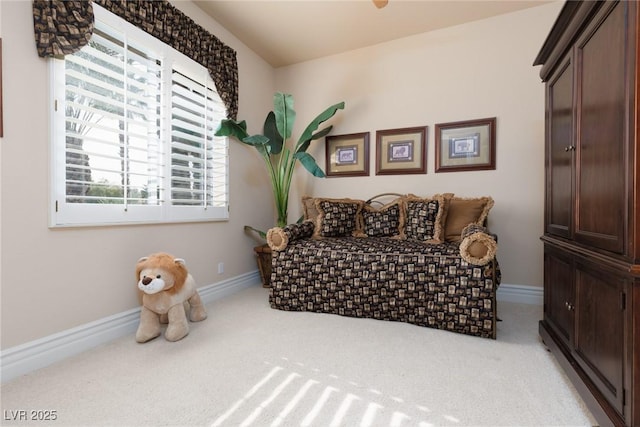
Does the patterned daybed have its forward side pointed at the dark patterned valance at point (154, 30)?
no

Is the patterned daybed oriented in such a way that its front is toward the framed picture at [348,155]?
no

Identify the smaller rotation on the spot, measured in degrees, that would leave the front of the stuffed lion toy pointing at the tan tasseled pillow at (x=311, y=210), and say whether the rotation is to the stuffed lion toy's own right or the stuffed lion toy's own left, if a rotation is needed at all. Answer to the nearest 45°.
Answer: approximately 135° to the stuffed lion toy's own left

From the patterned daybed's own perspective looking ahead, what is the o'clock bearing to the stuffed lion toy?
The stuffed lion toy is roughly at 2 o'clock from the patterned daybed.

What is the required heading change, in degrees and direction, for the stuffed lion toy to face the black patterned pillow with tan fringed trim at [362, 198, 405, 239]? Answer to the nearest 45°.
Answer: approximately 135° to its left

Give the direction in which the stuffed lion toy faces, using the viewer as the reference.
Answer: facing the viewer and to the left of the viewer

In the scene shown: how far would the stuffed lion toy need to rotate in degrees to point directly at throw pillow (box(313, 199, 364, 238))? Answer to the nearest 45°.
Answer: approximately 135° to its left

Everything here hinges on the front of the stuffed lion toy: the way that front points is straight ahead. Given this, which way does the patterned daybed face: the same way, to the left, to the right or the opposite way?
the same way

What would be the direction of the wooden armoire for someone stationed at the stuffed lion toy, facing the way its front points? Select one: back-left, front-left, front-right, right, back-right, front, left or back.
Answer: left

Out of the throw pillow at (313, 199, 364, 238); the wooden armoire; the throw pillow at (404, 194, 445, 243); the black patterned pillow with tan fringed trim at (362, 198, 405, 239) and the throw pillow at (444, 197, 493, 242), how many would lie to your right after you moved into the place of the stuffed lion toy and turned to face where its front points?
0

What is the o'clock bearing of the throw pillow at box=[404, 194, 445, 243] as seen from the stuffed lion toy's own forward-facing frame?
The throw pillow is roughly at 8 o'clock from the stuffed lion toy.

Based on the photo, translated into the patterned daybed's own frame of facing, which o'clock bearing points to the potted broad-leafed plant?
The potted broad-leafed plant is roughly at 4 o'clock from the patterned daybed.

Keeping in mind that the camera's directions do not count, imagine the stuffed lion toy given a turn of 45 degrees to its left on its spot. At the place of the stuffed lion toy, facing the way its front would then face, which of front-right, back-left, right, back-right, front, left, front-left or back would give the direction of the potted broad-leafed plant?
back-left

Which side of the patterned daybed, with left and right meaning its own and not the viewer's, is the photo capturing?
front

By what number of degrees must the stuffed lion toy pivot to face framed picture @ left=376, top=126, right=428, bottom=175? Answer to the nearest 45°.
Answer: approximately 135° to its left

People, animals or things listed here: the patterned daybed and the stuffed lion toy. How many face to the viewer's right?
0

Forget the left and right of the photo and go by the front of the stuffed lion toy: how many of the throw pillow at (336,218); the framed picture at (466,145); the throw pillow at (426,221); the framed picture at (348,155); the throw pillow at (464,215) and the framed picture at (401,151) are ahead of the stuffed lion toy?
0
